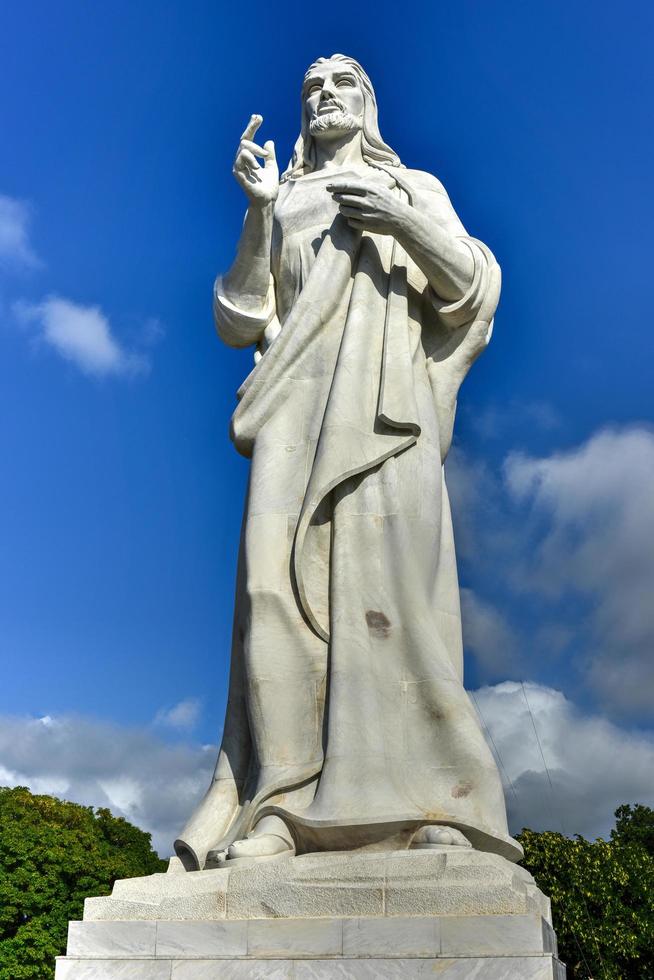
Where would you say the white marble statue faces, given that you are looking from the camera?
facing the viewer and to the left of the viewer

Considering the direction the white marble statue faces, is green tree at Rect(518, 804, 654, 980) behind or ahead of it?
behind

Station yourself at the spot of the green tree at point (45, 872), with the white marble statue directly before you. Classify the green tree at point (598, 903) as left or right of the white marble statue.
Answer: left

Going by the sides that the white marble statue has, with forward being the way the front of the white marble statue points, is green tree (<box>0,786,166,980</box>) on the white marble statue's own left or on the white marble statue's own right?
on the white marble statue's own right
